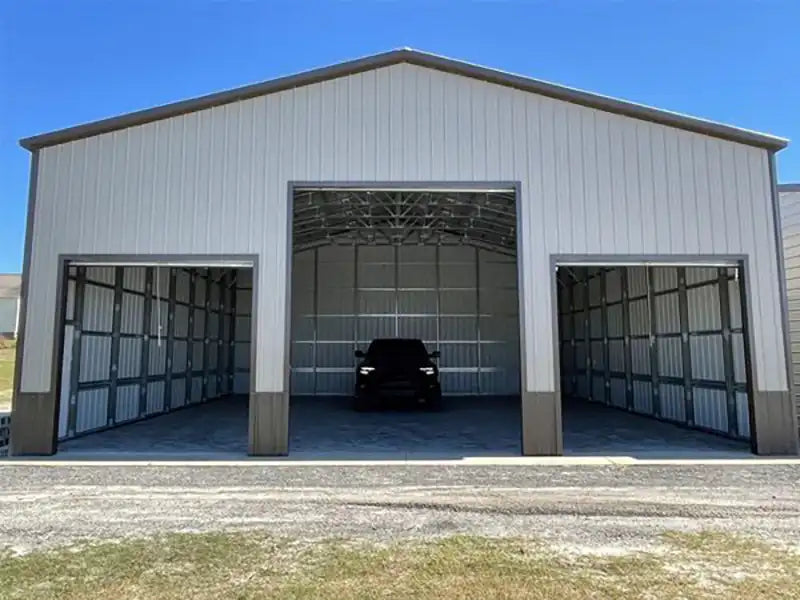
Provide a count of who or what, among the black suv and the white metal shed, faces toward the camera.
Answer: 2

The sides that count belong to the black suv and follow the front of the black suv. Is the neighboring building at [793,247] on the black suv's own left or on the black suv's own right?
on the black suv's own left

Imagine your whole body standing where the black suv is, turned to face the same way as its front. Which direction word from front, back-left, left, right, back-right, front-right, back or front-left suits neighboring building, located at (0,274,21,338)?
back-right

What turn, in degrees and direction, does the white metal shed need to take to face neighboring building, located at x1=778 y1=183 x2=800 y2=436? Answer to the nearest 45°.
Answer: approximately 90° to its left

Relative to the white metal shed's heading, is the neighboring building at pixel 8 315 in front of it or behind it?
behind
